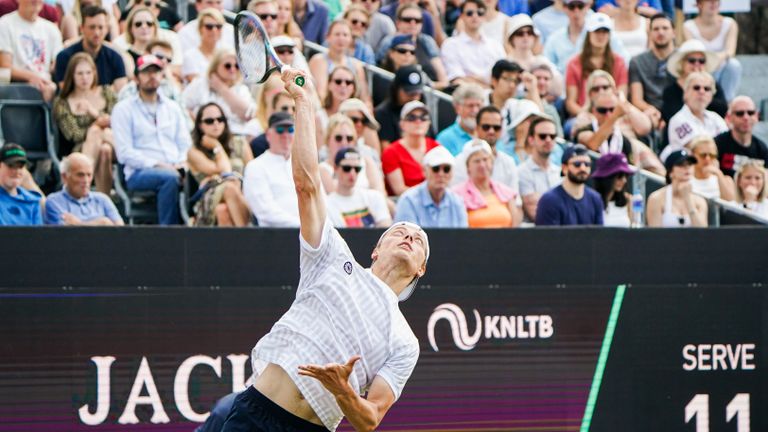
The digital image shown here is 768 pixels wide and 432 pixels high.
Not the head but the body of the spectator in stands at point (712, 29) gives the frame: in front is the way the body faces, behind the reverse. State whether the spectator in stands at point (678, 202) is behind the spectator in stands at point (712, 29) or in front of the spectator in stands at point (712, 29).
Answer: in front

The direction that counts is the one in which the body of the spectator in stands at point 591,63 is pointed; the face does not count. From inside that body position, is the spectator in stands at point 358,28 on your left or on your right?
on your right

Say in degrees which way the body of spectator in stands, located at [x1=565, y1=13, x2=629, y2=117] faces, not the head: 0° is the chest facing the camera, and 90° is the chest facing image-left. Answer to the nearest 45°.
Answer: approximately 0°

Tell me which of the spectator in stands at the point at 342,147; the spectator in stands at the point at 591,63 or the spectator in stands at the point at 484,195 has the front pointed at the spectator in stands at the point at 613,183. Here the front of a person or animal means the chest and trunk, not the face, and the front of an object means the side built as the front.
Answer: the spectator in stands at the point at 591,63

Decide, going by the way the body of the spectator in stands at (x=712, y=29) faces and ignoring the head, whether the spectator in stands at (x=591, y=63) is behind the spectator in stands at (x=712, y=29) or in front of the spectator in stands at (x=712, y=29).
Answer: in front

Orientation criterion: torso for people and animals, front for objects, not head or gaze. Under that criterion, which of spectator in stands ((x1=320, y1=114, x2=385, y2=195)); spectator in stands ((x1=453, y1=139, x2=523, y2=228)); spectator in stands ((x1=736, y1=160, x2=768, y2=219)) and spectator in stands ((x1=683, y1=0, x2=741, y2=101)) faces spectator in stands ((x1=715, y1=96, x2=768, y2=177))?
spectator in stands ((x1=683, y1=0, x2=741, y2=101))

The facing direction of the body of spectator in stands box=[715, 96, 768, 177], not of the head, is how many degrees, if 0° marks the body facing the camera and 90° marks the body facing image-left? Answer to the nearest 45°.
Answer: approximately 0°
